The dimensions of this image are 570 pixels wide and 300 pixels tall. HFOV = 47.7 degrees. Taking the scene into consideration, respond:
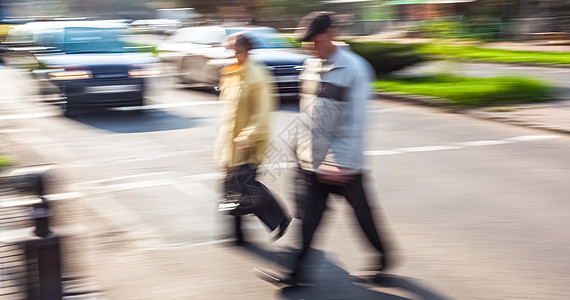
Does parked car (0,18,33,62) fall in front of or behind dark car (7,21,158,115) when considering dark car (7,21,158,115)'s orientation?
behind

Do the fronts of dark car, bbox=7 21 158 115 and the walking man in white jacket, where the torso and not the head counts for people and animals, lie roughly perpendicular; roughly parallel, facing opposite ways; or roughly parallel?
roughly perpendicular

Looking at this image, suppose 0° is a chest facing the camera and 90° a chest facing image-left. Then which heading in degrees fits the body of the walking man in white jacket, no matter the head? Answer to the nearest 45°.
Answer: approximately 45°

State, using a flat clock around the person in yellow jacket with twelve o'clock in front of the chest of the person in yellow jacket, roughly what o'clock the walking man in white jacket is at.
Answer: The walking man in white jacket is roughly at 8 o'clock from the person in yellow jacket.

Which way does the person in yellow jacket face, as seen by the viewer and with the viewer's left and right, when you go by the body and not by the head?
facing to the left of the viewer

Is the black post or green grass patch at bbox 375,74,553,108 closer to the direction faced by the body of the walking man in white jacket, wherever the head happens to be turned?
the black post

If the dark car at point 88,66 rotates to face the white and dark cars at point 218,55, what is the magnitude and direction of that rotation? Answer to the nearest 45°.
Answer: approximately 90° to its left

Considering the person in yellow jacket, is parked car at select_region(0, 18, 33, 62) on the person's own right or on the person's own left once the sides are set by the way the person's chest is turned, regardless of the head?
on the person's own right

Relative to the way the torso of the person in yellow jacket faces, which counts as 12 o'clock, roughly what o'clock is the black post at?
The black post is roughly at 10 o'clock from the person in yellow jacket.

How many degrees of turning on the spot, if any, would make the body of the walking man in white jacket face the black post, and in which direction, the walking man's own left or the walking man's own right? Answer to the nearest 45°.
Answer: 0° — they already face it

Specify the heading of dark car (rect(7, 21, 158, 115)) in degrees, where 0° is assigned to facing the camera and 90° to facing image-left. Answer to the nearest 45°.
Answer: approximately 315°

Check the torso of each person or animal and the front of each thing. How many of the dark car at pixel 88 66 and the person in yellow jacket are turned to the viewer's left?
1

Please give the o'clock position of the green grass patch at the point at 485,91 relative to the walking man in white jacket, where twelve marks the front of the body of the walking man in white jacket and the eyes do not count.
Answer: The green grass patch is roughly at 5 o'clock from the walking man in white jacket.
